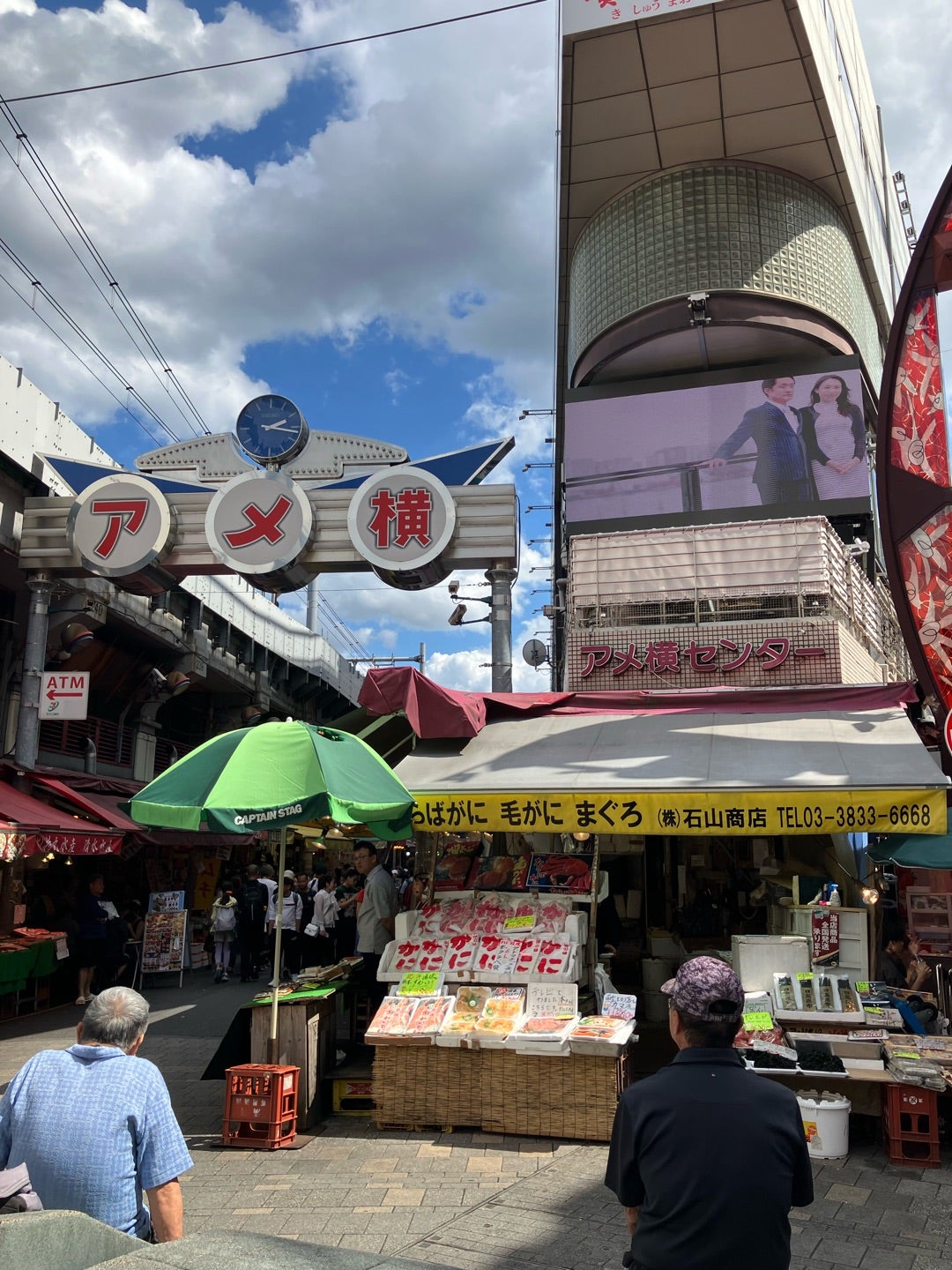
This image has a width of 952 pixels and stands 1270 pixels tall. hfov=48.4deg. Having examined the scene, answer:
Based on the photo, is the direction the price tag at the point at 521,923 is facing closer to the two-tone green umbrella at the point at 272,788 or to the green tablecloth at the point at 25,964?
the two-tone green umbrella

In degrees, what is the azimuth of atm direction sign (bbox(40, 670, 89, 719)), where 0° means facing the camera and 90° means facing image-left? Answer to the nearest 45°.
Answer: approximately 0°

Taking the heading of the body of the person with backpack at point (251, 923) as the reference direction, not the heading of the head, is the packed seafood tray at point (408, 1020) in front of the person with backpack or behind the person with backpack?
behind

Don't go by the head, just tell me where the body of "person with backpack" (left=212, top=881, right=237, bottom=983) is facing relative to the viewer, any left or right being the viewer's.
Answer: facing away from the viewer

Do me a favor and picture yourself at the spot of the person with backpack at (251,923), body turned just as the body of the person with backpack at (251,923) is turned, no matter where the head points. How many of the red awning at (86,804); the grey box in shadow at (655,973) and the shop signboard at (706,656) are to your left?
1

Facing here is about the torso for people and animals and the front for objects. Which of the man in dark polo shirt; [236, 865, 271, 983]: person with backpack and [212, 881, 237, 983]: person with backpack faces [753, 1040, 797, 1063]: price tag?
the man in dark polo shirt

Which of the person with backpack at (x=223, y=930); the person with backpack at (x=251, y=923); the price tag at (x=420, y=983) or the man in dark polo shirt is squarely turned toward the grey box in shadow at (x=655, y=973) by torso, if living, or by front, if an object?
the man in dark polo shirt

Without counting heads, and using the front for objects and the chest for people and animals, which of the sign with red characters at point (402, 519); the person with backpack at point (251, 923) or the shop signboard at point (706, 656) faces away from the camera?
the person with backpack

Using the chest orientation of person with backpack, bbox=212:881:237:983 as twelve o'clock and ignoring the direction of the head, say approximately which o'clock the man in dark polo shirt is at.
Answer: The man in dark polo shirt is roughly at 6 o'clock from the person with backpack.

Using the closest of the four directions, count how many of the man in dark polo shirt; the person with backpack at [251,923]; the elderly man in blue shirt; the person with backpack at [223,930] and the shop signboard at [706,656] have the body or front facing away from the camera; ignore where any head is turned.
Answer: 4

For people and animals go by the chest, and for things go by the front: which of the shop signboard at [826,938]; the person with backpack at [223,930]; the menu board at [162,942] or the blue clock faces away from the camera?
the person with backpack

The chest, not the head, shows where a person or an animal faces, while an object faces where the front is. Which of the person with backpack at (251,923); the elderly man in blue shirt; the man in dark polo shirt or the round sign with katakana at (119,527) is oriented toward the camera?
the round sign with katakana

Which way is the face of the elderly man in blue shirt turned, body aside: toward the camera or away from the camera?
away from the camera

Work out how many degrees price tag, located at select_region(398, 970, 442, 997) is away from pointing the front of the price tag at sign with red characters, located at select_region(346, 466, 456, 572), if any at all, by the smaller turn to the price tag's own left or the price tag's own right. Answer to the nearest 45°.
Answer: approximately 180°

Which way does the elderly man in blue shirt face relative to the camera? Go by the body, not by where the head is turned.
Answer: away from the camera

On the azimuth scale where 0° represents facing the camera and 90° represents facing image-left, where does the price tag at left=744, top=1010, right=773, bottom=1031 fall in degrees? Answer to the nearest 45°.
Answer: approximately 0°
